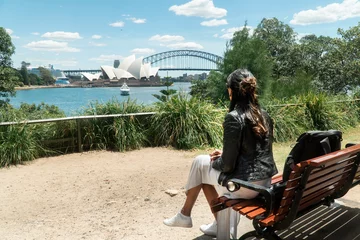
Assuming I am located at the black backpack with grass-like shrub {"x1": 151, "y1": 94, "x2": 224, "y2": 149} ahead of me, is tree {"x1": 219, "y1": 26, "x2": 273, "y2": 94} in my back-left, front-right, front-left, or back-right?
front-right

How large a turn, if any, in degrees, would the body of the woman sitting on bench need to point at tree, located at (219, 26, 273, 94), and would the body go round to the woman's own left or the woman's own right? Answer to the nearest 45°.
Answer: approximately 45° to the woman's own right

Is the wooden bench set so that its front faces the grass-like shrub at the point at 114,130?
yes

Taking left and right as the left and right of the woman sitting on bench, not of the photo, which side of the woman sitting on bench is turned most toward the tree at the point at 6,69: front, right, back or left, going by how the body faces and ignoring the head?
front

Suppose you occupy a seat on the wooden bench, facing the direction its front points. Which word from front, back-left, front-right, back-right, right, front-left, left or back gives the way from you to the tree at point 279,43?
front-right

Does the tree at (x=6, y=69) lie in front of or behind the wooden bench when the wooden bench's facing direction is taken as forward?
in front

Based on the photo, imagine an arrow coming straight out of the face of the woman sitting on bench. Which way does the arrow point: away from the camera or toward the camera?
away from the camera

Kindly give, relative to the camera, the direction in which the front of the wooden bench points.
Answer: facing away from the viewer and to the left of the viewer

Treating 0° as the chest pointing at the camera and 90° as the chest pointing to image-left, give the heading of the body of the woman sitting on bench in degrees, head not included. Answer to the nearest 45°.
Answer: approximately 135°

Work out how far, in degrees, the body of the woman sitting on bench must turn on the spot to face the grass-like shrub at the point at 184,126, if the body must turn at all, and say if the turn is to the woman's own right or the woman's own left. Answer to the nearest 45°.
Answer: approximately 45° to the woman's own right

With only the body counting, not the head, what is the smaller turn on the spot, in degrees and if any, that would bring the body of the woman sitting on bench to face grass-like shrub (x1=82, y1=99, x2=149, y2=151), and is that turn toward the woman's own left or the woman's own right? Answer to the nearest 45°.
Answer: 0° — they already face it

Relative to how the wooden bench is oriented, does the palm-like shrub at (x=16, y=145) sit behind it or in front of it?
in front

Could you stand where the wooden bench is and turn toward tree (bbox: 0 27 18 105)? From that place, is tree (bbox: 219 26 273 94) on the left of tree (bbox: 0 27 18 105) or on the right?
right

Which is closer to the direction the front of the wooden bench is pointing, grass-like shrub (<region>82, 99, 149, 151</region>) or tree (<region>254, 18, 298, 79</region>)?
the grass-like shrub
